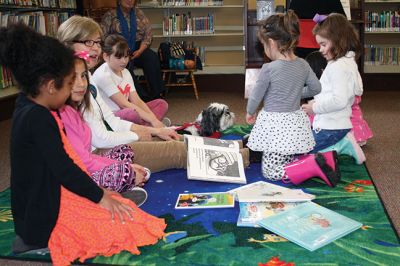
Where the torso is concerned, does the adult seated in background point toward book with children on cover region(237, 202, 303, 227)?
yes

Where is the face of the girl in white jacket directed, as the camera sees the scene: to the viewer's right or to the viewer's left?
to the viewer's left

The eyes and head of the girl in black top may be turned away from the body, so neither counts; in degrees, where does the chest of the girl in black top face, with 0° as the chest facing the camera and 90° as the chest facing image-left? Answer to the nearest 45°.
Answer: approximately 270°

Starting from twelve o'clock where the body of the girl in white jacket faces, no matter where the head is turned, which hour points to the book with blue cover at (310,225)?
The book with blue cover is roughly at 9 o'clock from the girl in white jacket.

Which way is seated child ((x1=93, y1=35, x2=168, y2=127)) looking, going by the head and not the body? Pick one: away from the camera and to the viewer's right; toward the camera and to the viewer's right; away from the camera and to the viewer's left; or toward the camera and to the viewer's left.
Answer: toward the camera and to the viewer's right

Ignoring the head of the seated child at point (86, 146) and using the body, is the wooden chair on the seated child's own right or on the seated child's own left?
on the seated child's own left

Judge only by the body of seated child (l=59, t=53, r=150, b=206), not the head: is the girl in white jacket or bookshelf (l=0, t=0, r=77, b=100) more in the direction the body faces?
the girl in white jacket

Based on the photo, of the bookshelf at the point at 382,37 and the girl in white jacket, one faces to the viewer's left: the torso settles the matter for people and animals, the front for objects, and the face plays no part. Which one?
the girl in white jacket

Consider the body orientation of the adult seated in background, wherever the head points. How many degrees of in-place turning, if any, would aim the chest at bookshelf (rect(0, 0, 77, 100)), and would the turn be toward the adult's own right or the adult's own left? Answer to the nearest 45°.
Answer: approximately 90° to the adult's own right

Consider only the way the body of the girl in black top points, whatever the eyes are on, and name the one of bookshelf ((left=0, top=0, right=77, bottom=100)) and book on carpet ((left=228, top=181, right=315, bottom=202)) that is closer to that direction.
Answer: the book on carpet

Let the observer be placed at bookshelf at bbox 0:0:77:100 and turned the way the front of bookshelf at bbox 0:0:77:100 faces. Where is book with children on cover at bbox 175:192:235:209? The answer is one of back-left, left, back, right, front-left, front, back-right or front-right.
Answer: front

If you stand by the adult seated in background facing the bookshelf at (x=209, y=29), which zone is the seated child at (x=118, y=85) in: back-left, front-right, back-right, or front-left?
back-right

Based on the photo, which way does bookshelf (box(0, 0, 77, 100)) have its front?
toward the camera

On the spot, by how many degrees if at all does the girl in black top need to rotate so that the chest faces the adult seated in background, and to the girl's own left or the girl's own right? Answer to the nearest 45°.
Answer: approximately 90° to the girl's own left

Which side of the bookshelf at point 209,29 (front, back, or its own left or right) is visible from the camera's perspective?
front

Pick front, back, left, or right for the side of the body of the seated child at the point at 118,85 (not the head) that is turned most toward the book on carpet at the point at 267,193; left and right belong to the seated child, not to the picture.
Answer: front

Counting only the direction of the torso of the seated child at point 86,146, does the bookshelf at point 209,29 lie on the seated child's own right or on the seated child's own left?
on the seated child's own left
